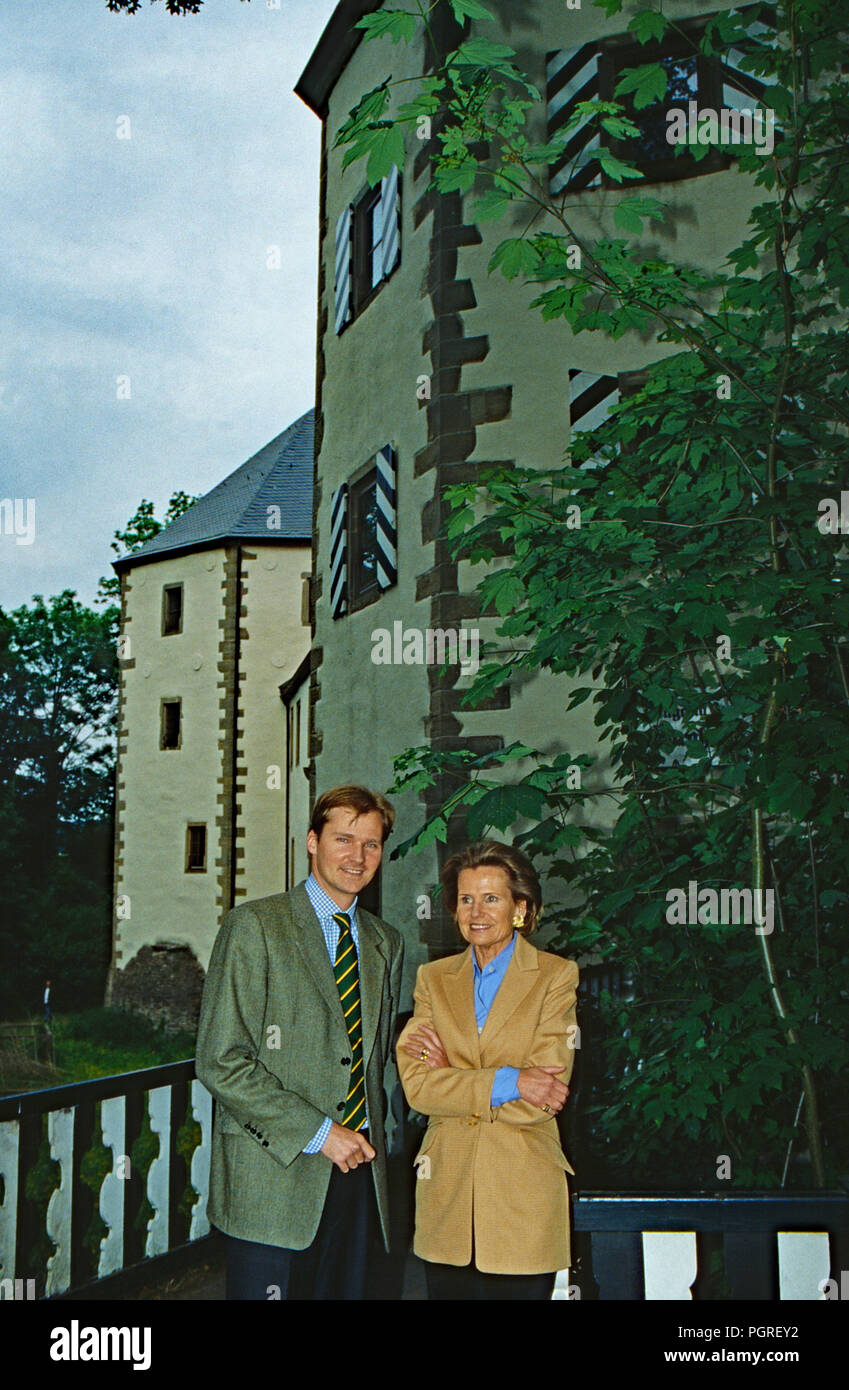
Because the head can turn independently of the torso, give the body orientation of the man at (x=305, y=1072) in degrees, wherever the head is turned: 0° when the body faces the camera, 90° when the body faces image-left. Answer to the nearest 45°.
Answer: approximately 315°

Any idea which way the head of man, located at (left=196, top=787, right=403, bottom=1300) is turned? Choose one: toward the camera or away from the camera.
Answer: toward the camera

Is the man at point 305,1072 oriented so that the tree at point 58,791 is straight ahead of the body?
no

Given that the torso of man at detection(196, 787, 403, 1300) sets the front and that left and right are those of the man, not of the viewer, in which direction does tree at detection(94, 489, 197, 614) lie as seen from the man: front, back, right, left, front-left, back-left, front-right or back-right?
back-left
